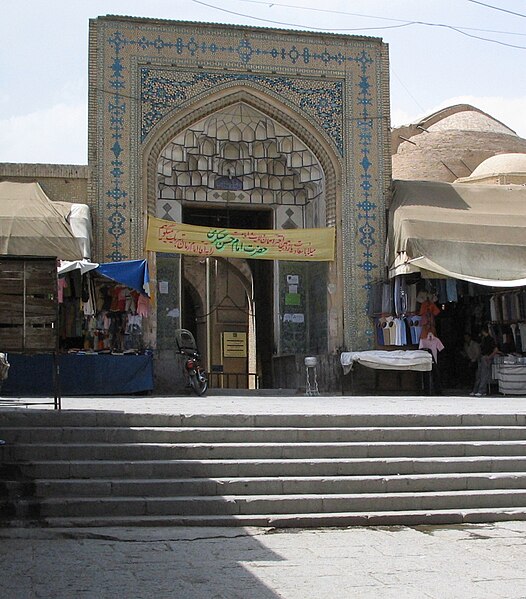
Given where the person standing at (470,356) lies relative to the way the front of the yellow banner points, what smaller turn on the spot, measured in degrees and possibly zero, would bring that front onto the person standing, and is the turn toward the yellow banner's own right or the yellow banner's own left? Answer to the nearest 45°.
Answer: approximately 90° to the yellow banner's own left

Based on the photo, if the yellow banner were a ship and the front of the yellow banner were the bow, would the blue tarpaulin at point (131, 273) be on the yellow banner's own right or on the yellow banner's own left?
on the yellow banner's own right

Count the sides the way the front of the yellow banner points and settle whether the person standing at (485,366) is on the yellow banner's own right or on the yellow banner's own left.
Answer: on the yellow banner's own left

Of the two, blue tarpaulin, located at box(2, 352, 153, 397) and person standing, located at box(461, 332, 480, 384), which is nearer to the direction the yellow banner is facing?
the blue tarpaulin

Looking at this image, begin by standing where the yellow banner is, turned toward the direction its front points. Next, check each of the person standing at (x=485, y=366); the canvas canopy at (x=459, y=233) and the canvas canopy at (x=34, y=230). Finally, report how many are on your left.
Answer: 2

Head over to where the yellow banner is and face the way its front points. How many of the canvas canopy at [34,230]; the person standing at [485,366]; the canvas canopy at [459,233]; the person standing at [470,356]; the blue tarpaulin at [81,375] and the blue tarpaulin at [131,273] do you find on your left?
3

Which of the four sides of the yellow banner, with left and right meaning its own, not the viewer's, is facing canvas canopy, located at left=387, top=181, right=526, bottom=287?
left

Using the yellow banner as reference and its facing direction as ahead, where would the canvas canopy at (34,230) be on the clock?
The canvas canopy is roughly at 2 o'clock from the yellow banner.

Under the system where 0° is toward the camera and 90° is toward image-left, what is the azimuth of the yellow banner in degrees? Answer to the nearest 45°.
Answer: approximately 0°

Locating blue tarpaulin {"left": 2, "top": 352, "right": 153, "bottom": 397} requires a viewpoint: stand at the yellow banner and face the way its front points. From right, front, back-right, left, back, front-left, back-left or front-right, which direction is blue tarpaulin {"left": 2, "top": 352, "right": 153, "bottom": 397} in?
front-right
